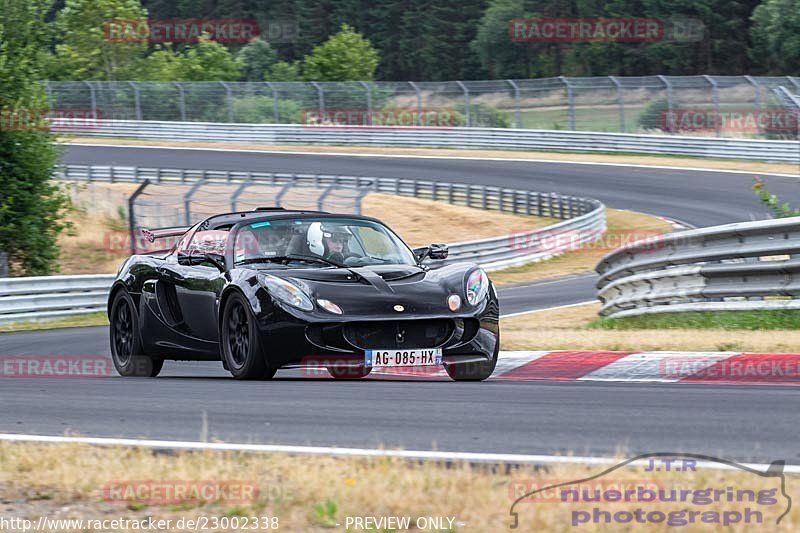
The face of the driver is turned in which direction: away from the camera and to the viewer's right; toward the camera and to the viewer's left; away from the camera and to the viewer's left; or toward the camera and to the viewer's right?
toward the camera and to the viewer's right

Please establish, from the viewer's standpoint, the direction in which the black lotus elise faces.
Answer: facing the viewer and to the right of the viewer

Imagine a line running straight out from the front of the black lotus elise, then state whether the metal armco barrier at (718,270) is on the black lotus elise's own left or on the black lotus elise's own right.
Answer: on the black lotus elise's own left

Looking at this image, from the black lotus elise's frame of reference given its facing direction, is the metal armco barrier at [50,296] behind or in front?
behind

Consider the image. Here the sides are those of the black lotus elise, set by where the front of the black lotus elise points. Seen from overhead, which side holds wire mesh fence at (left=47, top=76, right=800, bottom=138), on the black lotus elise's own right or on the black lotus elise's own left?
on the black lotus elise's own left

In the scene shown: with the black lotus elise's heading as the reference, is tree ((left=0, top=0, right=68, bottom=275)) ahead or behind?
behind

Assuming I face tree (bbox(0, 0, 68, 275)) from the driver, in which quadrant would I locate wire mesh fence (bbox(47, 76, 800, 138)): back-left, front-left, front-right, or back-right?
front-right
